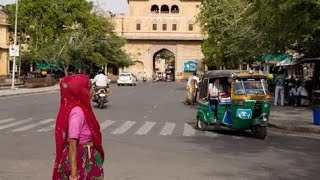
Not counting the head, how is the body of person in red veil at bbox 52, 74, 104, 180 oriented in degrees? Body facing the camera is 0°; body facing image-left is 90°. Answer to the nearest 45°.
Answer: approximately 270°

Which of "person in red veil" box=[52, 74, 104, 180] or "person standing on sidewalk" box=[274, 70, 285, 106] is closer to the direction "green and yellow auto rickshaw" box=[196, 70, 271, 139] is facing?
the person in red veil

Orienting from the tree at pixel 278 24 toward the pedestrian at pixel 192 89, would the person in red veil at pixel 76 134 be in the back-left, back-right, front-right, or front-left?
front-left

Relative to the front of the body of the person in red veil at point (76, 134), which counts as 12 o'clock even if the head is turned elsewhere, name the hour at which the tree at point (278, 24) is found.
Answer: The tree is roughly at 10 o'clock from the person in red veil.

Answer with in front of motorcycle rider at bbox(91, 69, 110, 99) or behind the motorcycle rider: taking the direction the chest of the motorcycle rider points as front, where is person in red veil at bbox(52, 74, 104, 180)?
behind

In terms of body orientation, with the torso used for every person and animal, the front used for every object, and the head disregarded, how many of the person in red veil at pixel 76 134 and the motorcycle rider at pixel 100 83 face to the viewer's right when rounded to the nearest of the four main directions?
1

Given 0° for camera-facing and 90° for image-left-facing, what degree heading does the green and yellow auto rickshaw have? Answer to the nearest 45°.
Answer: approximately 315°

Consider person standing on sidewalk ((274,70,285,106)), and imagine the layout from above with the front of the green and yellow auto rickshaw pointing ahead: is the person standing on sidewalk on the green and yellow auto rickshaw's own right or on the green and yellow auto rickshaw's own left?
on the green and yellow auto rickshaw's own left

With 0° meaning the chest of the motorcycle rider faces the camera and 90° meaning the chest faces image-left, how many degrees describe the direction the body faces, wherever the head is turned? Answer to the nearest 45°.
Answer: approximately 180°

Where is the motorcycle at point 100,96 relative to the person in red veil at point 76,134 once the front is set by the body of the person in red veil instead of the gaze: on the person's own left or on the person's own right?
on the person's own left

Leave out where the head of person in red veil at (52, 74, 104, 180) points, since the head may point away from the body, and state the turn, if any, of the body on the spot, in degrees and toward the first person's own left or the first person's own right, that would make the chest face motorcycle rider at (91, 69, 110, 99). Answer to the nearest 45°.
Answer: approximately 90° to the first person's own left
